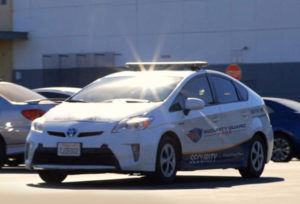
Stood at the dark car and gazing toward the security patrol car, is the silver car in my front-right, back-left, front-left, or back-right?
front-right

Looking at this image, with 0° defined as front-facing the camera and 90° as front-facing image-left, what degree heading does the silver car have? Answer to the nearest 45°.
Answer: approximately 135°

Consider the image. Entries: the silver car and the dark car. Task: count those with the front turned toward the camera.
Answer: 0

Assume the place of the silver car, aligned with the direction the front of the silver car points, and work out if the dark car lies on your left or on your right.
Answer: on your right

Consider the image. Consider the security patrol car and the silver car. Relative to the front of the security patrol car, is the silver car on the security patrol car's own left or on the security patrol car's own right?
on the security patrol car's own right

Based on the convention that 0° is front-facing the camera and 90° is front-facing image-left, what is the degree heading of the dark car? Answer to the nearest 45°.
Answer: approximately 135°

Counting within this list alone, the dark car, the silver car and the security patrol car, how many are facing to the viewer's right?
0

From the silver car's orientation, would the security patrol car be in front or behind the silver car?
behind

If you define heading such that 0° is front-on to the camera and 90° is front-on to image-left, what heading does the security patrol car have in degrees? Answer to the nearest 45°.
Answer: approximately 45°
